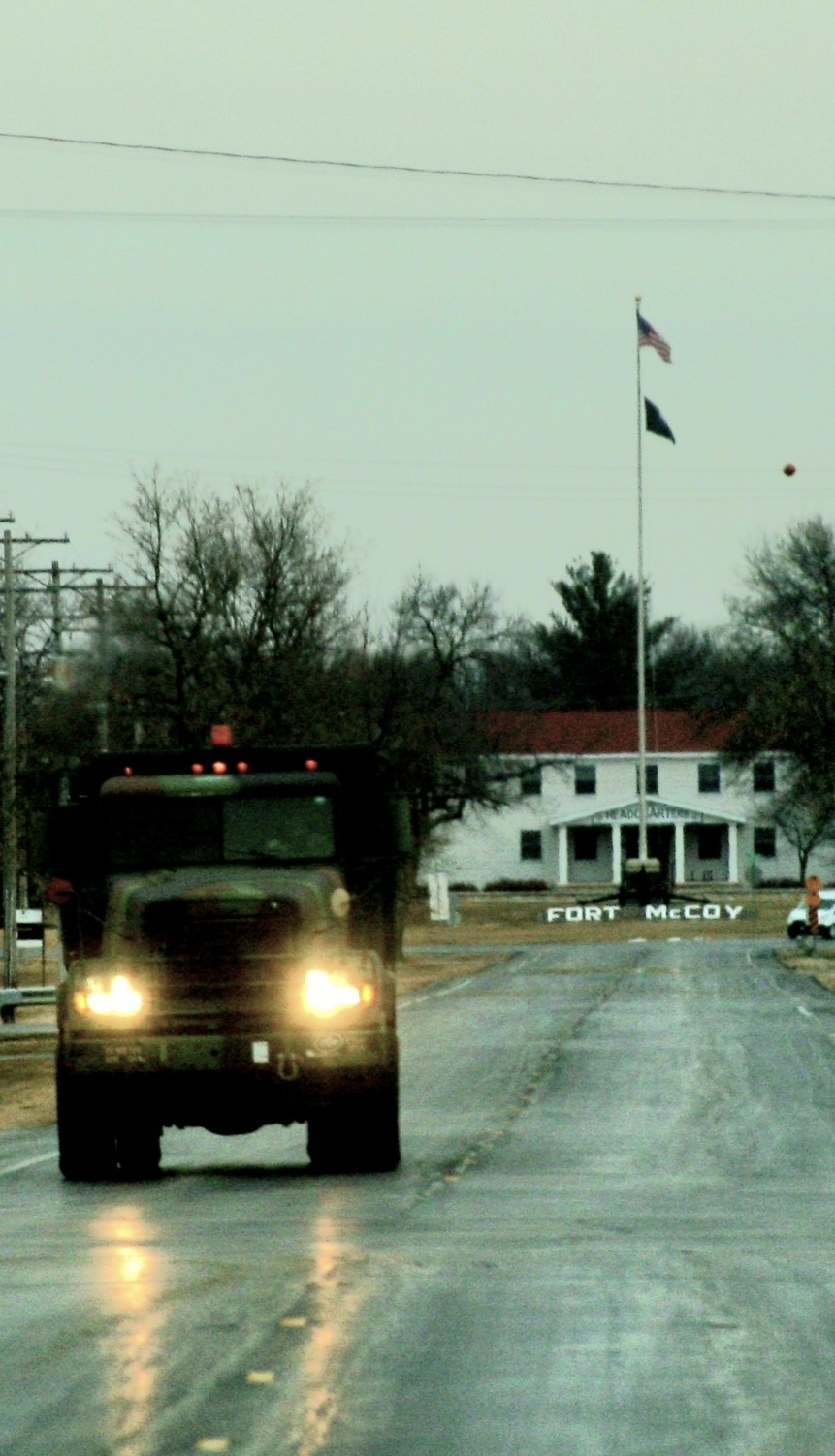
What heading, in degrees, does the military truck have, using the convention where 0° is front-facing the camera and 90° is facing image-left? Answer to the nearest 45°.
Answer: approximately 0°

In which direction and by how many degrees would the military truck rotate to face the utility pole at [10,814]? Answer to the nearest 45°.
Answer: approximately 180°

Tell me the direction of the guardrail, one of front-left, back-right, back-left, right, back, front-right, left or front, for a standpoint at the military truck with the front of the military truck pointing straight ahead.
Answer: back
